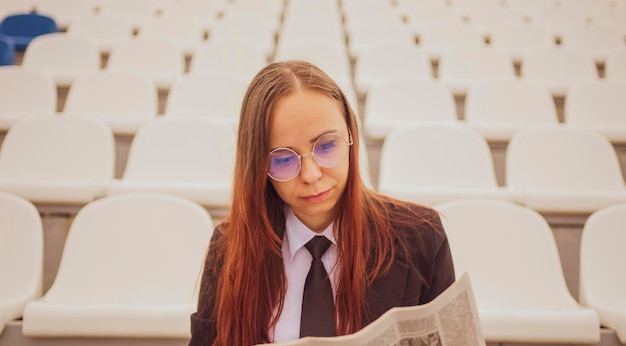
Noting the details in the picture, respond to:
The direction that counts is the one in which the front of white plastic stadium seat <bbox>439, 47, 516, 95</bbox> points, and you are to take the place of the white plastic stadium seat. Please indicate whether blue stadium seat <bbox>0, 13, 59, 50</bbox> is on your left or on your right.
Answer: on your right

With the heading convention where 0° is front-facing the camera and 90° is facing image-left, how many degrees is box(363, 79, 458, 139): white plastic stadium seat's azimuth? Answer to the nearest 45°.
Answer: approximately 0°

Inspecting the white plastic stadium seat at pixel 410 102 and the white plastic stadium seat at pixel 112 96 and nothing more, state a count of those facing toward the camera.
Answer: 2

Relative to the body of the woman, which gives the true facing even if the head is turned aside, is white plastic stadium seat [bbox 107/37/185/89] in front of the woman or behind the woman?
behind

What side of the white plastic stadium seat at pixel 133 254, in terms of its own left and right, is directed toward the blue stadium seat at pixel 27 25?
back

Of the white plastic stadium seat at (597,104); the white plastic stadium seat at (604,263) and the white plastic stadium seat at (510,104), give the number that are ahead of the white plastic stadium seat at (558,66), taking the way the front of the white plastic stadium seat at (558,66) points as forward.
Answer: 3

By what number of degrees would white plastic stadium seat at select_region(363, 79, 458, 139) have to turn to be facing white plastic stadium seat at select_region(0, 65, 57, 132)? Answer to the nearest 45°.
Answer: approximately 90° to its right

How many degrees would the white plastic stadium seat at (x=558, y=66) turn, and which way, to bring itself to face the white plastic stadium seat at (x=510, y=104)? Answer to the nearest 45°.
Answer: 0° — it already faces it
